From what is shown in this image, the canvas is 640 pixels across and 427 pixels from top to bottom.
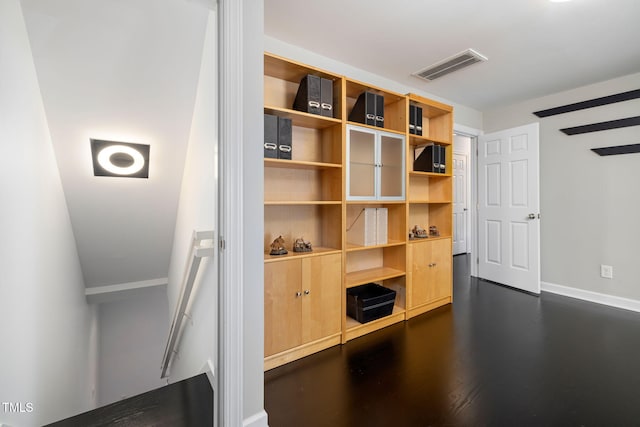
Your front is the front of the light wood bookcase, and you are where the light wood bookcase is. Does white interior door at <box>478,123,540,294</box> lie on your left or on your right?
on your left

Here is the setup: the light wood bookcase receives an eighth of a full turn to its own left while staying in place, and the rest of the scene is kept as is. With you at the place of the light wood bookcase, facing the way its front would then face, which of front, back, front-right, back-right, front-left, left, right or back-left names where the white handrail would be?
back

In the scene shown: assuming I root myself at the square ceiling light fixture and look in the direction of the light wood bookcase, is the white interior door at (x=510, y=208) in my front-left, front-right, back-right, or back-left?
front-left

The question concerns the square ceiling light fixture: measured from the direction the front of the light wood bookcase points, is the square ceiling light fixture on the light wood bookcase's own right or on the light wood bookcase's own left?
on the light wood bookcase's own right

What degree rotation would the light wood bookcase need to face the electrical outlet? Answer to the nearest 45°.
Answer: approximately 45° to its left

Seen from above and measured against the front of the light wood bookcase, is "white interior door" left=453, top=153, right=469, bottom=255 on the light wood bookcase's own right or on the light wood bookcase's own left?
on the light wood bookcase's own left

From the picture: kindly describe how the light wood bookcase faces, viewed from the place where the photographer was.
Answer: facing the viewer and to the right of the viewer
